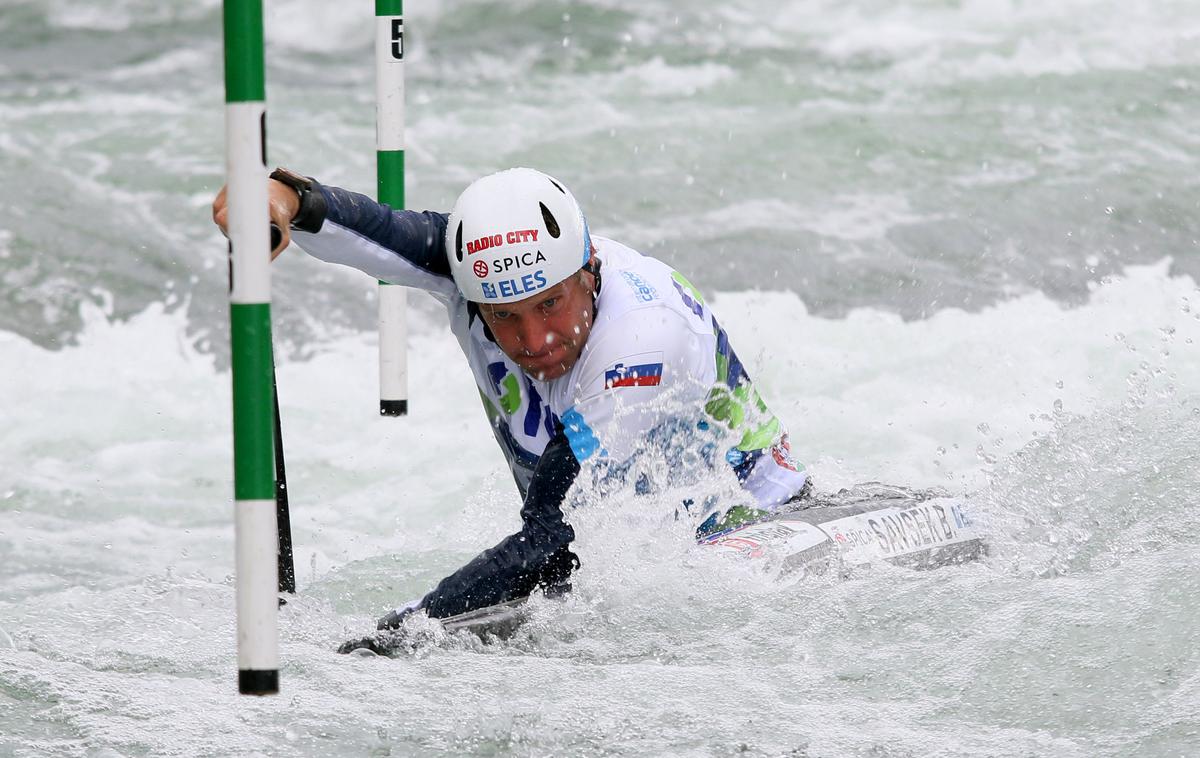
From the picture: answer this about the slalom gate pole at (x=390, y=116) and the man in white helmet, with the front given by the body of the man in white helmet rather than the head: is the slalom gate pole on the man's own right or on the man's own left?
on the man's own right

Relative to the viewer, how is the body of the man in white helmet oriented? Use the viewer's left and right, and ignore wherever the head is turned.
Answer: facing the viewer and to the left of the viewer

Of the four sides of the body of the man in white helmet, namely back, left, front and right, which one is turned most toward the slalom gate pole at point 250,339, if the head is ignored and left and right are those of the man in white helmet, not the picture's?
front
